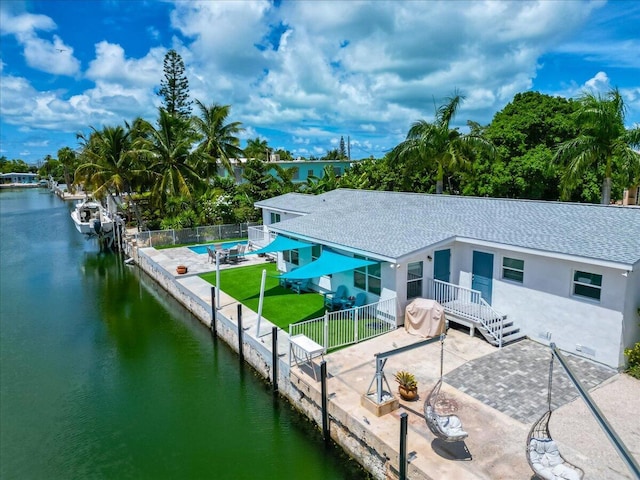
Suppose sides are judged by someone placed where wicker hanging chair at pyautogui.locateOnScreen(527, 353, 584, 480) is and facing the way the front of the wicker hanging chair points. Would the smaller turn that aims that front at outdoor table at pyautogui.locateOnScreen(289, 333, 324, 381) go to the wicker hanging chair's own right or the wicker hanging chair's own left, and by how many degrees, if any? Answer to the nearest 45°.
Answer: approximately 135° to the wicker hanging chair's own right

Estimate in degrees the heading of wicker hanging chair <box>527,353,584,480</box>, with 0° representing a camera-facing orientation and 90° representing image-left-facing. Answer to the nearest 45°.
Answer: approximately 315°

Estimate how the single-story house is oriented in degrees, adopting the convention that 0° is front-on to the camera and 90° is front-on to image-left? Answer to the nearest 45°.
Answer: approximately 45°

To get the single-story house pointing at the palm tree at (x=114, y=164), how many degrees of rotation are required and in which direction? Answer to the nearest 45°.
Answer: approximately 90° to its right

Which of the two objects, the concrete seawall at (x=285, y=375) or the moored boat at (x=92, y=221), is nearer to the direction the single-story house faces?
the concrete seawall

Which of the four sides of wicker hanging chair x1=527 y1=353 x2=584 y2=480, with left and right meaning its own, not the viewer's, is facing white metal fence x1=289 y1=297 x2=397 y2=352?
back

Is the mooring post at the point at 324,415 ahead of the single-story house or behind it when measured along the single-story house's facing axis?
ahead

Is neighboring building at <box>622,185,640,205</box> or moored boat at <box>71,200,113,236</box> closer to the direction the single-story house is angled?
the moored boat

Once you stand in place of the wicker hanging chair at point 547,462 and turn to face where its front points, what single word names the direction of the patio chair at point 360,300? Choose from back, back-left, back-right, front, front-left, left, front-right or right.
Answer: back

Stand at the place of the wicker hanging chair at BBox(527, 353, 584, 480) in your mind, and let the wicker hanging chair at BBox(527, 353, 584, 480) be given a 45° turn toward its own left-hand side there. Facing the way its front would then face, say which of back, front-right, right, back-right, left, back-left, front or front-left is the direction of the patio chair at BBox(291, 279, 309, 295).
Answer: back-left

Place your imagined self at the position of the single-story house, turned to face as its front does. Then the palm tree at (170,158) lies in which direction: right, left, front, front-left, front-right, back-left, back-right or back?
right

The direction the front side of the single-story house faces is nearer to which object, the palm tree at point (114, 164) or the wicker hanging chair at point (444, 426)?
the wicker hanging chair

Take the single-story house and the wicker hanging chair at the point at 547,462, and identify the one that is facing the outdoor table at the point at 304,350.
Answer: the single-story house
